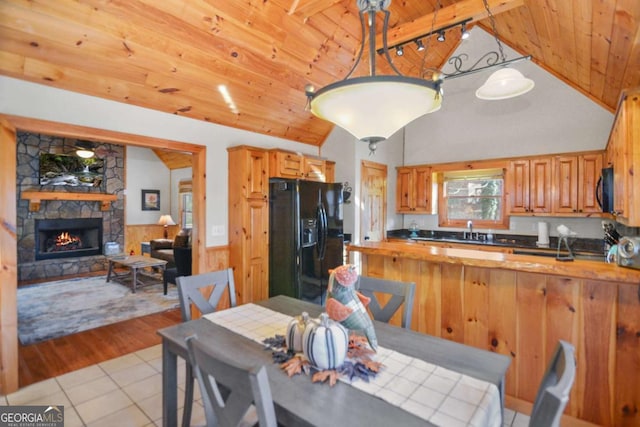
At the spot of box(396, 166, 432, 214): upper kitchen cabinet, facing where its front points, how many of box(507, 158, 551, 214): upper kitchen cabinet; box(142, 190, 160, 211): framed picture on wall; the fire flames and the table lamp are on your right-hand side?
3

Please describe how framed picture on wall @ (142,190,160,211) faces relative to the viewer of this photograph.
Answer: facing the viewer

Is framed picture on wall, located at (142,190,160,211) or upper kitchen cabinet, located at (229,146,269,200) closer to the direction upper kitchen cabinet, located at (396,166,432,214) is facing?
the upper kitchen cabinet

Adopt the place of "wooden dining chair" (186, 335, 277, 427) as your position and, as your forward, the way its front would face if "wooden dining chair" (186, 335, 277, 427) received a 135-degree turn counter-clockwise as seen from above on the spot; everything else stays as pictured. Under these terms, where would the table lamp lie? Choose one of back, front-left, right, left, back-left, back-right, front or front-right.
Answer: right

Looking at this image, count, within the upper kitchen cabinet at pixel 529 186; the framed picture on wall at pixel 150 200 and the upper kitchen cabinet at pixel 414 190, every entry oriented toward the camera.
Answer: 3

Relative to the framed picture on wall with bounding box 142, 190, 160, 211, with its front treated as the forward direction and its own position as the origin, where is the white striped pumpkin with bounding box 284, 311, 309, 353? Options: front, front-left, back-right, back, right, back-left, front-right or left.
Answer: front

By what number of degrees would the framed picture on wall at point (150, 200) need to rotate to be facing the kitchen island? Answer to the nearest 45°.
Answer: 0° — it already faces it

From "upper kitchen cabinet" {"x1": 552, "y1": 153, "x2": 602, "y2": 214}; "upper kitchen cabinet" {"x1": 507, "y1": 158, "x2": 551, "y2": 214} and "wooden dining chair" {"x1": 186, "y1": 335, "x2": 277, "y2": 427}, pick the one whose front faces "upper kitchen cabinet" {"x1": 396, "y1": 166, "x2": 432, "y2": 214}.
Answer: the wooden dining chair

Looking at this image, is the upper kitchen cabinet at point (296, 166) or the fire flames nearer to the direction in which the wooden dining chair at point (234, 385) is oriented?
the upper kitchen cabinet

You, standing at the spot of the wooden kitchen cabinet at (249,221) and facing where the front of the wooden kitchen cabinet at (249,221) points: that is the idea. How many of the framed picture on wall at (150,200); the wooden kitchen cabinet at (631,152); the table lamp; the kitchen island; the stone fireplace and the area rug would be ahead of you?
2

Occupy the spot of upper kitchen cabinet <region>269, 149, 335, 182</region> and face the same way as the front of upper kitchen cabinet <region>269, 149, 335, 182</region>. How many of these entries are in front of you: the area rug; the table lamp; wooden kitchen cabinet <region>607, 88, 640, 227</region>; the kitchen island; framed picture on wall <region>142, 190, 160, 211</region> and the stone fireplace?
2

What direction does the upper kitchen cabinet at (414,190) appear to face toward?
toward the camera

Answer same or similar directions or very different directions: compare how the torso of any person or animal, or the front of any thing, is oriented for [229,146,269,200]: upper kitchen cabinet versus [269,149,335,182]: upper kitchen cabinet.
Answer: same or similar directions

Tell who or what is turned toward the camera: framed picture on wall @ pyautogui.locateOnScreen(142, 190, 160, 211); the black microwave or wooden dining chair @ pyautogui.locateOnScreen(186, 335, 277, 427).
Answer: the framed picture on wall

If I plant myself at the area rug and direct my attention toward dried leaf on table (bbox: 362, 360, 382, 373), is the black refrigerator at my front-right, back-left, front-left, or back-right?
front-left

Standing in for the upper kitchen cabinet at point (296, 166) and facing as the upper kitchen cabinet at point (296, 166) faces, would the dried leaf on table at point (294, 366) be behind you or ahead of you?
ahead

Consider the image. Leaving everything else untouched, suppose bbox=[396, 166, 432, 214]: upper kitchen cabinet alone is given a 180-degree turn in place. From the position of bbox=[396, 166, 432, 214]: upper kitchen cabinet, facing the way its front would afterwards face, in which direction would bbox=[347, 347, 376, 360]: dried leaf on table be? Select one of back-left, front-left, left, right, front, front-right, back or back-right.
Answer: back

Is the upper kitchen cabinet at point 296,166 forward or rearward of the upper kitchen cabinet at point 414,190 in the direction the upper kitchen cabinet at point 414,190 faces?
forward

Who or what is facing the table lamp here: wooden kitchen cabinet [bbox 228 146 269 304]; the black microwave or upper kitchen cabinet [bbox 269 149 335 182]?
the black microwave

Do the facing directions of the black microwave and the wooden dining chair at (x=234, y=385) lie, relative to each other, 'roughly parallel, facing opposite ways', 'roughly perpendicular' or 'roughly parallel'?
roughly perpendicular

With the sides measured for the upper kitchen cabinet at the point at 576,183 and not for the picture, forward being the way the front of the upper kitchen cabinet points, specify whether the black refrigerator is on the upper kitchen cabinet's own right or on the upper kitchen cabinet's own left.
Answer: on the upper kitchen cabinet's own right
